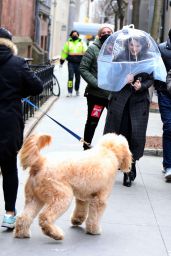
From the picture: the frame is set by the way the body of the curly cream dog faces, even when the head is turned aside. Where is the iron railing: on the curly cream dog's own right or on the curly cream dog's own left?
on the curly cream dog's own left

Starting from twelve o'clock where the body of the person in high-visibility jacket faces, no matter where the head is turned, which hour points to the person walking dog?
The person walking dog is roughly at 12 o'clock from the person in high-visibility jacket.

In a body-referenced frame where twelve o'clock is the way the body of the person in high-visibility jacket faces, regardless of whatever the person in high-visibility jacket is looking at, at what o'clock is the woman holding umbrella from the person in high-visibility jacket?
The woman holding umbrella is roughly at 12 o'clock from the person in high-visibility jacket.

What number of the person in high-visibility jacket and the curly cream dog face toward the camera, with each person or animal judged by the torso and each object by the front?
1

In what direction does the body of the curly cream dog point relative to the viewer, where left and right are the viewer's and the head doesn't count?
facing away from the viewer and to the right of the viewer
